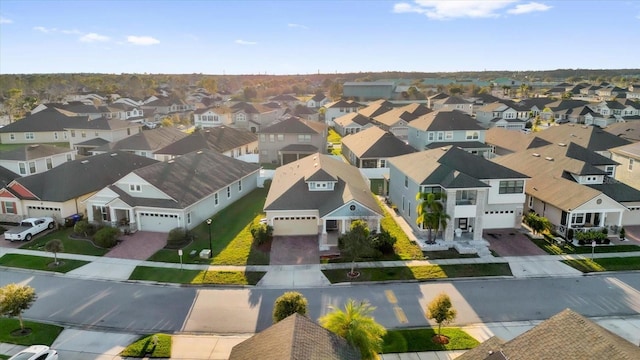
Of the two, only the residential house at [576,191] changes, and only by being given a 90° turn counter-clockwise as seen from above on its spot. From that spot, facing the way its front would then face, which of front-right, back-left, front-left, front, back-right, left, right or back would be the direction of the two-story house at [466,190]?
back

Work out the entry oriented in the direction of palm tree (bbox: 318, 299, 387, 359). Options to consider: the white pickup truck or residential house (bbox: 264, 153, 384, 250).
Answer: the residential house

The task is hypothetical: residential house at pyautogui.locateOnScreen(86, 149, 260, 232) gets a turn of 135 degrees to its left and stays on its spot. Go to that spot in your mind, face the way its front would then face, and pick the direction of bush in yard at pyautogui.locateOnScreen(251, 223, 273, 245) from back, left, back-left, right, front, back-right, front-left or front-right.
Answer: front-right

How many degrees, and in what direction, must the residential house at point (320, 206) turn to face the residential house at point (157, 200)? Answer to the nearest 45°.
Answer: approximately 90° to its right

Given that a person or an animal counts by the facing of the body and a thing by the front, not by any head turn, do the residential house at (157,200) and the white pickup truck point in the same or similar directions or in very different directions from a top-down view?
very different directions

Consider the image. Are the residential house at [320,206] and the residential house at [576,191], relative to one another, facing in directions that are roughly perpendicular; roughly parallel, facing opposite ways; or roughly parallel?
roughly parallel

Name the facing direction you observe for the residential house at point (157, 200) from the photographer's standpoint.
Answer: facing the viewer and to the left of the viewer

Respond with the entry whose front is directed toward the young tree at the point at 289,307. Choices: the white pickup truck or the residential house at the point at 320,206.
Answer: the residential house

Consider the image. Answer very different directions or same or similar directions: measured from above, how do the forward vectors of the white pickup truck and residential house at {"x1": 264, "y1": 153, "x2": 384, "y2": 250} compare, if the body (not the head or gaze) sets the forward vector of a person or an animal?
very different directions

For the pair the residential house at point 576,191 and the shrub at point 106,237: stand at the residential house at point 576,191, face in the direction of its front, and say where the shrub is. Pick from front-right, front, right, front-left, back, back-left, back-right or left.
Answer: right

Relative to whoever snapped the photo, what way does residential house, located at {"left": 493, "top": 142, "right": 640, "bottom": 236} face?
facing the viewer and to the right of the viewer

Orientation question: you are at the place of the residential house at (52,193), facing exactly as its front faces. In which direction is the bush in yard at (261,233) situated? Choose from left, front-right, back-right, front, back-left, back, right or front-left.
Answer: left

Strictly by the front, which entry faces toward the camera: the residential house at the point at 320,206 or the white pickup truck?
the residential house

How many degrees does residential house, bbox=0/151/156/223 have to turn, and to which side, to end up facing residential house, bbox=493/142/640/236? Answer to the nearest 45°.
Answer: approximately 90° to its left

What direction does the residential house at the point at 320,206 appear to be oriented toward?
toward the camera

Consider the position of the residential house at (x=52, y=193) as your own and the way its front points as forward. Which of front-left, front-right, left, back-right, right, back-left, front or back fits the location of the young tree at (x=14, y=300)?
front-left

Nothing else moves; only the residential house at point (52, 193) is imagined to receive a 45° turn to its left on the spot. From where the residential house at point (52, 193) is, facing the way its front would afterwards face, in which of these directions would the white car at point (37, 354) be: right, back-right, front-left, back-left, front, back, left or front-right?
front

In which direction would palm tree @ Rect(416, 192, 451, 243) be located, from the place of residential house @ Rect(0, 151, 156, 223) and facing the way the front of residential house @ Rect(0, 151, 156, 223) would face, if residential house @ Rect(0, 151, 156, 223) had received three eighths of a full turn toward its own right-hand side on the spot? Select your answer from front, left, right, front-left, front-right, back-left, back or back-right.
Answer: back-right
